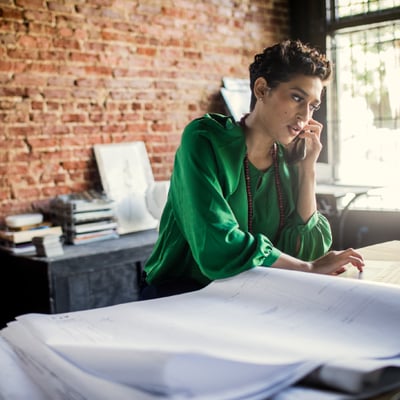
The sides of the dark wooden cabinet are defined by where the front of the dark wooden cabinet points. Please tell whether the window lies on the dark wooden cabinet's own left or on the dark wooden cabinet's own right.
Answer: on the dark wooden cabinet's own left

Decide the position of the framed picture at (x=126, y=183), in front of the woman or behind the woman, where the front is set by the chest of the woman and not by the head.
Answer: behind

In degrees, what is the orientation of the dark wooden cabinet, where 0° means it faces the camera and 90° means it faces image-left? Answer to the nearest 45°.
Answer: approximately 315°

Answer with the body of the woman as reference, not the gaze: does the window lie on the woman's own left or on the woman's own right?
on the woman's own left

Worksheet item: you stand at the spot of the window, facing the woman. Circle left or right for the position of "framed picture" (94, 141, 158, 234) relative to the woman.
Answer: right
